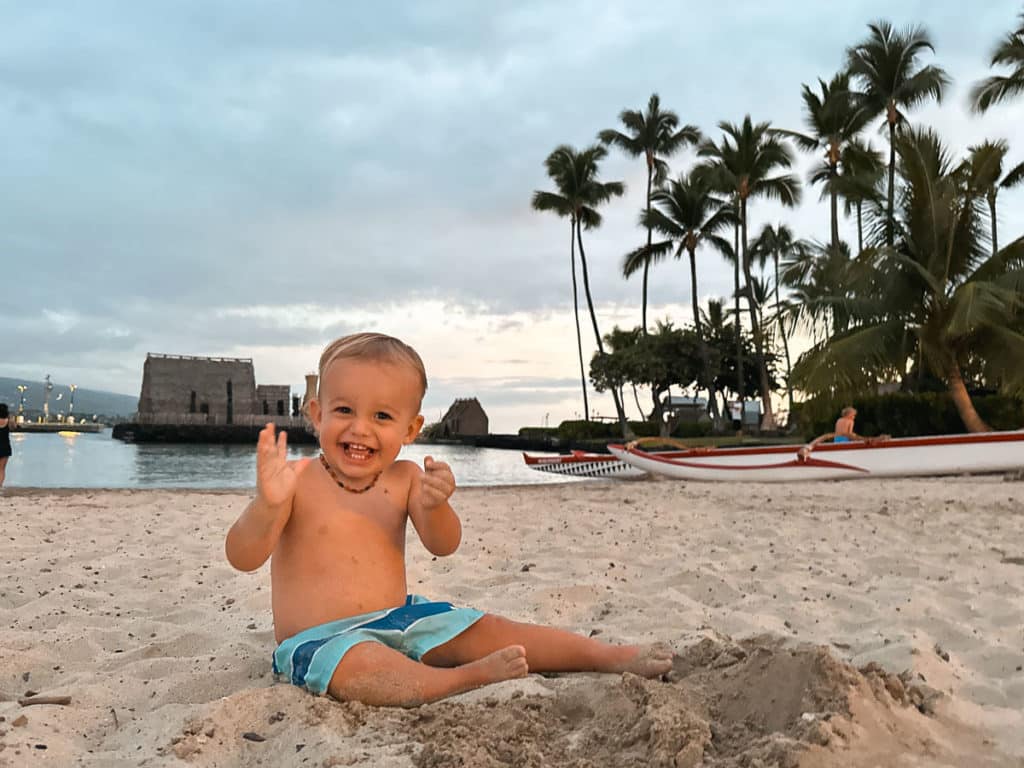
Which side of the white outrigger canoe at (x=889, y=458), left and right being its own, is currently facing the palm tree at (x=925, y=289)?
right

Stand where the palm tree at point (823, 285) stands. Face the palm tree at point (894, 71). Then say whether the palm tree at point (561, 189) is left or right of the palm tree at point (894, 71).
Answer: left

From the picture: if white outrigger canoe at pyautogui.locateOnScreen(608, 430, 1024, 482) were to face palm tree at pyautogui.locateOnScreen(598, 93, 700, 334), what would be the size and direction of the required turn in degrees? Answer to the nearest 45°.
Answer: approximately 90° to its right

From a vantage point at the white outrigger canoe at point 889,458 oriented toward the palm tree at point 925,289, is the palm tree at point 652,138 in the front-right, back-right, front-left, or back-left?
front-left

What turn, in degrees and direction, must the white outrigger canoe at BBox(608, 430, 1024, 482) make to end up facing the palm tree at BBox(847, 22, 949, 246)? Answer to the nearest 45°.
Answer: approximately 90° to its right

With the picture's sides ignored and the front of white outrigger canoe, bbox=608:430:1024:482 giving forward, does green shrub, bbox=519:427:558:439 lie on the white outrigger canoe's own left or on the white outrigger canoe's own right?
on the white outrigger canoe's own right

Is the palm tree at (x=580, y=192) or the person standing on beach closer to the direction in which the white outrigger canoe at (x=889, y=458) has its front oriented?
the person standing on beach

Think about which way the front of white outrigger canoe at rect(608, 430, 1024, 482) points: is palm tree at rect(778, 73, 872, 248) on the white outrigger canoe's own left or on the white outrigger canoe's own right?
on the white outrigger canoe's own right

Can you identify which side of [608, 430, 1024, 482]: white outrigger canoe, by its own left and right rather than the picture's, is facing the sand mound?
left

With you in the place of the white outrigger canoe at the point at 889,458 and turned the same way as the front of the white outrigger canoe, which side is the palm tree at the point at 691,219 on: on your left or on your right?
on your right

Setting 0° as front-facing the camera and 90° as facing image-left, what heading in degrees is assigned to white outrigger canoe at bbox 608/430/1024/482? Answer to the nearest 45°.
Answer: approximately 90°

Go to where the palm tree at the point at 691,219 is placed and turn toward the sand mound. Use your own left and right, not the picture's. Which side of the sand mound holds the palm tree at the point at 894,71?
left

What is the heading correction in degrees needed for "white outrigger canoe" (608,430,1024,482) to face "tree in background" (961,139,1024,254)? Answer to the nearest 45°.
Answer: approximately 90° to its right

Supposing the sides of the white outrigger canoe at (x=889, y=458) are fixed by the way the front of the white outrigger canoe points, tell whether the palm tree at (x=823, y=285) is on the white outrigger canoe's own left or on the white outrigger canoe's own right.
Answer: on the white outrigger canoe's own right
